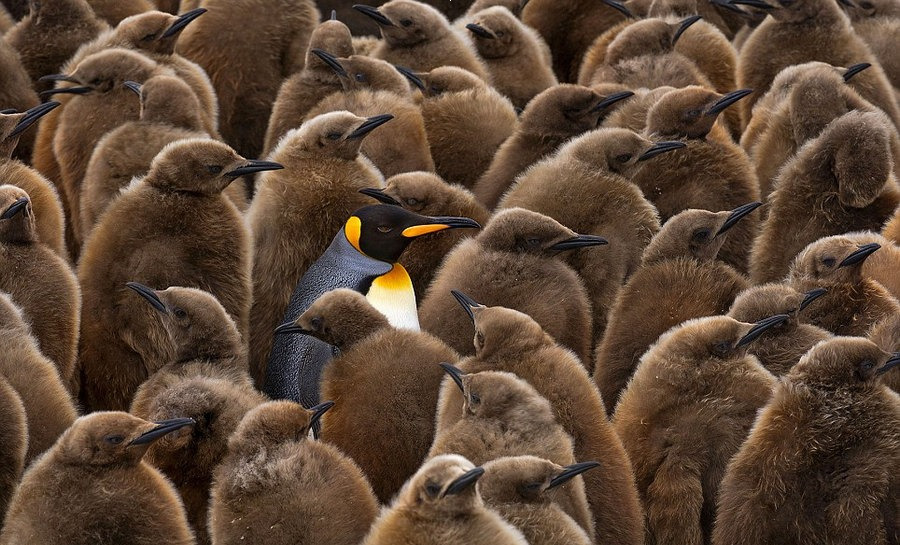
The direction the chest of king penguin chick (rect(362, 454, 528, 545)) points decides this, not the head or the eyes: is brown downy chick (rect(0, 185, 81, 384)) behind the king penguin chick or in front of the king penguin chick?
behind

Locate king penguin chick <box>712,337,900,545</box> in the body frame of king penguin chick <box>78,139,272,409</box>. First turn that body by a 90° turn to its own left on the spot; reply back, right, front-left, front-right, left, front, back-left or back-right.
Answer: back-right

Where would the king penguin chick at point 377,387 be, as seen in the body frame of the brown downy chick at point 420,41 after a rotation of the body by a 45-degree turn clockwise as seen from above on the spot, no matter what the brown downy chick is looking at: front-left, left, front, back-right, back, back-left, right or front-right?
back-left

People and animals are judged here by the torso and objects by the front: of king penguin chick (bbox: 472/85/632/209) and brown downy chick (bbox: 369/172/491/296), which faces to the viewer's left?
the brown downy chick

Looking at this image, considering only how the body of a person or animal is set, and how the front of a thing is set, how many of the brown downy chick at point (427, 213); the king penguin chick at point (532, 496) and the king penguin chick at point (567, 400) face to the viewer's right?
1

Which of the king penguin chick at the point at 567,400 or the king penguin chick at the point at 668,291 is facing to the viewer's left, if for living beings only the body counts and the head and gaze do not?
the king penguin chick at the point at 567,400

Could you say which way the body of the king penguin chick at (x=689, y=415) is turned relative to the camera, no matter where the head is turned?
to the viewer's right

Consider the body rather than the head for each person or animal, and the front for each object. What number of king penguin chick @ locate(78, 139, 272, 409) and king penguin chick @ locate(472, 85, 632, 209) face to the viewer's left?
0

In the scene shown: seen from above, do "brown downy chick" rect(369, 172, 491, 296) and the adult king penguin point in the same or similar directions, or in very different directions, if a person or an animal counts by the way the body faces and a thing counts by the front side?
very different directions

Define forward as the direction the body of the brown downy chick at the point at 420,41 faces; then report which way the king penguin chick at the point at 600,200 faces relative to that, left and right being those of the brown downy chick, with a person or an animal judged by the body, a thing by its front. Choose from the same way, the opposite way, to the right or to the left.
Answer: the opposite way

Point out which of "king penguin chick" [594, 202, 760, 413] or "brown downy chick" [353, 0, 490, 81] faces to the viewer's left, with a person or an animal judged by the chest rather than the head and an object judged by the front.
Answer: the brown downy chick

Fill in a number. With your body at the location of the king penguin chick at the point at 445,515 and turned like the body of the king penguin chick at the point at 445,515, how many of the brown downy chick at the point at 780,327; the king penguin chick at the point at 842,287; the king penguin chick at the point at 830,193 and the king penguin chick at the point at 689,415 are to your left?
4

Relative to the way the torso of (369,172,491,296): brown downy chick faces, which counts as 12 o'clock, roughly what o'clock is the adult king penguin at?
The adult king penguin is roughly at 10 o'clock from the brown downy chick.

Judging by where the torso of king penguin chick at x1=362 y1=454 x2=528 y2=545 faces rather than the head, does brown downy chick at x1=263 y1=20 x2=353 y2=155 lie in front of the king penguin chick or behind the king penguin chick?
behind

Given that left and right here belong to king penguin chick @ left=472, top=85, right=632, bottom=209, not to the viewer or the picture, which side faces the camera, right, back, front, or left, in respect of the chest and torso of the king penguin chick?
right
